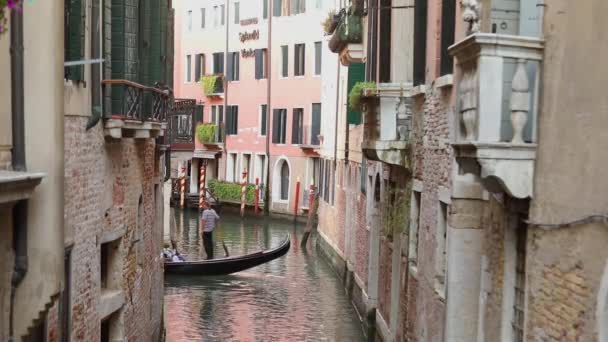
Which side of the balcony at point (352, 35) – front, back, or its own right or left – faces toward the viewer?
left

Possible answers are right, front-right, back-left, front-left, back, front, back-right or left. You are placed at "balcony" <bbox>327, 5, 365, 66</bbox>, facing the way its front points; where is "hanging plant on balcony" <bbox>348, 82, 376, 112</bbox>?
left

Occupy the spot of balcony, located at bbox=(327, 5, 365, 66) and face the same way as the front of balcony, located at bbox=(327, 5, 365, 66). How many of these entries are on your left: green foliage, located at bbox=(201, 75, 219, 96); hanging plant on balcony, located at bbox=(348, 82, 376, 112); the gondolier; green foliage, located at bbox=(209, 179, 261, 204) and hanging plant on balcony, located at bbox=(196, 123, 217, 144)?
1

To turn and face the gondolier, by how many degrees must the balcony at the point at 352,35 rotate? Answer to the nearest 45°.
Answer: approximately 45° to its right

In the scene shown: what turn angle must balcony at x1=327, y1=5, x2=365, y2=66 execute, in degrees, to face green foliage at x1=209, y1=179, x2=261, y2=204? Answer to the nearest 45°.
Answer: approximately 90° to its right

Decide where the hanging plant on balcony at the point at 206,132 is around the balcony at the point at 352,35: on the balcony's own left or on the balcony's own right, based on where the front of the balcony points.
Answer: on the balcony's own right
